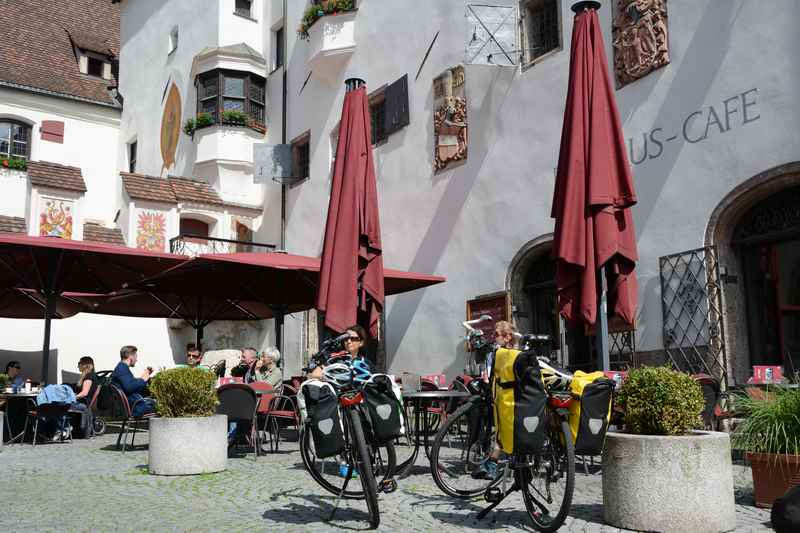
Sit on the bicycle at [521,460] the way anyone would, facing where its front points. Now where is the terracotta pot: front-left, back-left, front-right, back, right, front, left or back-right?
back-right

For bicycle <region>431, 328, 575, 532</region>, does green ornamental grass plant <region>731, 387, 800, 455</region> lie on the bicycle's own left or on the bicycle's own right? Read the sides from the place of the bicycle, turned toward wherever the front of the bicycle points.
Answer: on the bicycle's own right

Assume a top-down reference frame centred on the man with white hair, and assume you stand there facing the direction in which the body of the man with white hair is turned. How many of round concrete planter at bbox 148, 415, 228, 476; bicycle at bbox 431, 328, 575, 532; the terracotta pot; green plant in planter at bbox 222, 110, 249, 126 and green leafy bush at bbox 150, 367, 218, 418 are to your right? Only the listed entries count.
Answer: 1

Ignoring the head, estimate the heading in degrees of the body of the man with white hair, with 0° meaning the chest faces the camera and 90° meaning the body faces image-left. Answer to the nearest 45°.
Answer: approximately 90°

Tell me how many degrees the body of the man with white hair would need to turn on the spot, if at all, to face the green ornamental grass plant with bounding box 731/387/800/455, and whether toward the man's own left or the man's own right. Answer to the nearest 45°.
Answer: approximately 135° to the man's own left

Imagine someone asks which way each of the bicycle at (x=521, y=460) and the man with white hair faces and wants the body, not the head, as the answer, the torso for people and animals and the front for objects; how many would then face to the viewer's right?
0

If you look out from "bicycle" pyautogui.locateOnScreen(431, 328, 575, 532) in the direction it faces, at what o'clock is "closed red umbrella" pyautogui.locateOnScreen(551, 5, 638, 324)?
The closed red umbrella is roughly at 2 o'clock from the bicycle.

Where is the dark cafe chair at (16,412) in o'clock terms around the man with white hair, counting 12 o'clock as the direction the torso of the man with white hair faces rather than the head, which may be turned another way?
The dark cafe chair is roughly at 1 o'clock from the man with white hair.

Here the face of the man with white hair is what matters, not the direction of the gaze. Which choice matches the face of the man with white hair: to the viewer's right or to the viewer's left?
to the viewer's left

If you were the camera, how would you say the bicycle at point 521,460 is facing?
facing away from the viewer and to the left of the viewer

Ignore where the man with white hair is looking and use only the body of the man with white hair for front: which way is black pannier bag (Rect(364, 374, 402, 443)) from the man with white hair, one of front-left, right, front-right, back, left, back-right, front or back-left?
left

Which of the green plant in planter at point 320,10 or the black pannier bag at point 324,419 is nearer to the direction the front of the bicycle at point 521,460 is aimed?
the green plant in planter

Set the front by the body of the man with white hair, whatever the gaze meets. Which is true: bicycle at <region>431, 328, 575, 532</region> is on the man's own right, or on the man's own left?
on the man's own left
